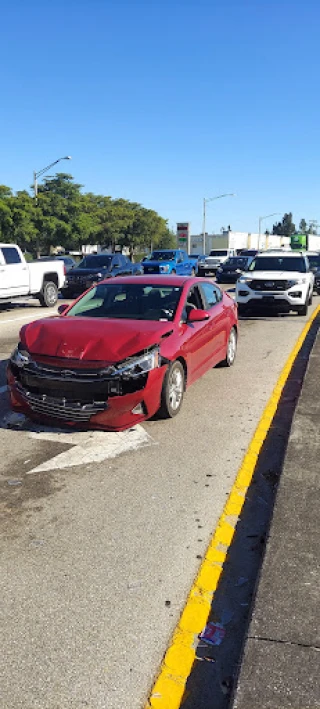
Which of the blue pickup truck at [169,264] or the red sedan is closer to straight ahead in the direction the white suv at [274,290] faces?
the red sedan

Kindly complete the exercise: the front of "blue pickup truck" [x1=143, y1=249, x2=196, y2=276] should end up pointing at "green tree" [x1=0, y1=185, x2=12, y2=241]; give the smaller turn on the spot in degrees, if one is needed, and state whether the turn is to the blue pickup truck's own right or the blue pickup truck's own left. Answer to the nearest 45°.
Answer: approximately 90° to the blue pickup truck's own right

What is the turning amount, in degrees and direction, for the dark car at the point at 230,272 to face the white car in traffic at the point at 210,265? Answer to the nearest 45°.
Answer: approximately 135° to its right

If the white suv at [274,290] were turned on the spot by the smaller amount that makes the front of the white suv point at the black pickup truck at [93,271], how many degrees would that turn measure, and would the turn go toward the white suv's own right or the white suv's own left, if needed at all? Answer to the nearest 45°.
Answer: approximately 135° to the white suv's own right

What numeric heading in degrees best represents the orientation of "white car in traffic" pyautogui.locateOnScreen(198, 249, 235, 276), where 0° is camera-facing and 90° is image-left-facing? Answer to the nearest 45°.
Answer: approximately 45°

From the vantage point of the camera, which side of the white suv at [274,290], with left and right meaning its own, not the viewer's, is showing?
front

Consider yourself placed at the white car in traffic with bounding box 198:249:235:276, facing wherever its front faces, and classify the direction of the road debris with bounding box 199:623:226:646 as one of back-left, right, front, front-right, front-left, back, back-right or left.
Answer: front-left

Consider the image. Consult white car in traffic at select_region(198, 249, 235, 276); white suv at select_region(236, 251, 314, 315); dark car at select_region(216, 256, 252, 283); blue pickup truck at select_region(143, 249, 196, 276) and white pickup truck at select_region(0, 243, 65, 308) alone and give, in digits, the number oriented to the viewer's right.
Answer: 0

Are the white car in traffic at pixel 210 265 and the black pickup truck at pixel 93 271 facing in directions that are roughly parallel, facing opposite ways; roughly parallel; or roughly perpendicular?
roughly parallel

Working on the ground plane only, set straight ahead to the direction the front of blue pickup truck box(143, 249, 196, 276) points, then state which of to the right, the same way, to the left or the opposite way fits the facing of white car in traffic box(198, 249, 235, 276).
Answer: the same way

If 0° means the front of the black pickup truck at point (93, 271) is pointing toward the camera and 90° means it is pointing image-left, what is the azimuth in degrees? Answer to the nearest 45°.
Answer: approximately 45°

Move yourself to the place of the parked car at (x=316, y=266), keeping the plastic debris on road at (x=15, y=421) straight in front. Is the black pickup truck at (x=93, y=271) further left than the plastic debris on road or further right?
right

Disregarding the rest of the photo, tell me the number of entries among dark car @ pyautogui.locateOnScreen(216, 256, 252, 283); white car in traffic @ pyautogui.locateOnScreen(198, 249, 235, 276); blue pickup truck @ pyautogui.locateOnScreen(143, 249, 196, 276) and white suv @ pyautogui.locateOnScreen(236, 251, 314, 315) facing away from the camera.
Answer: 0

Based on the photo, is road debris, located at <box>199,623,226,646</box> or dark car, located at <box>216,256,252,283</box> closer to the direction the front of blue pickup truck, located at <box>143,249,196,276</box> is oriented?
the road debris

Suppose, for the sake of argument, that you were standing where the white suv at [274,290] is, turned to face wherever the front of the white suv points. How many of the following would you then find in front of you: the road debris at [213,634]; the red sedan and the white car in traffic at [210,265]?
2

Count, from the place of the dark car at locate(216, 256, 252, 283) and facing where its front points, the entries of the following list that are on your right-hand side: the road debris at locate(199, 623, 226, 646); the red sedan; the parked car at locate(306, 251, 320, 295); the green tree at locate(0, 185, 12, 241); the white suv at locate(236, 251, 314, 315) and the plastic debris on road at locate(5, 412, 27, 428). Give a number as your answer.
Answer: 1

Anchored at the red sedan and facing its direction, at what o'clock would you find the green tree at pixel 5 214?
The green tree is roughly at 4 o'clock from the red sedan.
